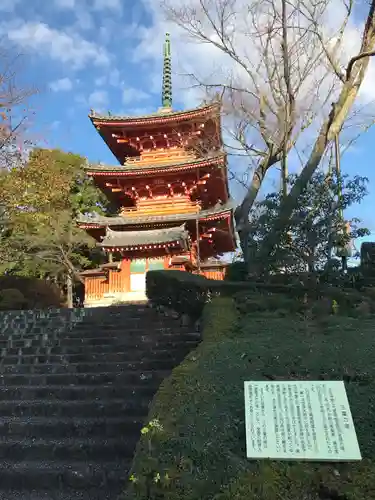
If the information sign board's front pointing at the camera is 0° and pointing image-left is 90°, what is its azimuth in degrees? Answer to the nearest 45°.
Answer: approximately 0°

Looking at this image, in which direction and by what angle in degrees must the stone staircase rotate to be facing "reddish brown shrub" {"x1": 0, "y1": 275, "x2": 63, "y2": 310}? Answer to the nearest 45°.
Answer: approximately 180°

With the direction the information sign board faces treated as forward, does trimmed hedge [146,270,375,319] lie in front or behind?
behind

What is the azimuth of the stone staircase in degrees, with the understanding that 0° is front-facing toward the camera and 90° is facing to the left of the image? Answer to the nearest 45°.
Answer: approximately 0°

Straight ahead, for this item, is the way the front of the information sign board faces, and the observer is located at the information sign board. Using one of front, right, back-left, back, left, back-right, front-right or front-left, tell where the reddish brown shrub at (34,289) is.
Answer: back-right

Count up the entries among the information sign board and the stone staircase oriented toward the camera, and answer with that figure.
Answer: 2

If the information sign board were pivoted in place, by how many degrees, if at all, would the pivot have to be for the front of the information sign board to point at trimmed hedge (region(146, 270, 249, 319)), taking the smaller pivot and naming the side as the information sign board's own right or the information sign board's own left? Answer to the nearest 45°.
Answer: approximately 135° to the information sign board's own right

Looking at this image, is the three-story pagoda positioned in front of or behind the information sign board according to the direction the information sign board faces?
behind

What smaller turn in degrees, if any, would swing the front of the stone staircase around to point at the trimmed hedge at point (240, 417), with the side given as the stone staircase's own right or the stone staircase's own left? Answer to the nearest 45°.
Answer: approximately 45° to the stone staircase's own left

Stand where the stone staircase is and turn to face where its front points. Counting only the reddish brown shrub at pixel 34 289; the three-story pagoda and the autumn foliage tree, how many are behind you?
3

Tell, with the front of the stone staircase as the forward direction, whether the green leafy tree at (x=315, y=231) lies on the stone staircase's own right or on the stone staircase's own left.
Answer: on the stone staircase's own left

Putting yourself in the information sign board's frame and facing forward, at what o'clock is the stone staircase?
The stone staircase is roughly at 4 o'clock from the information sign board.
